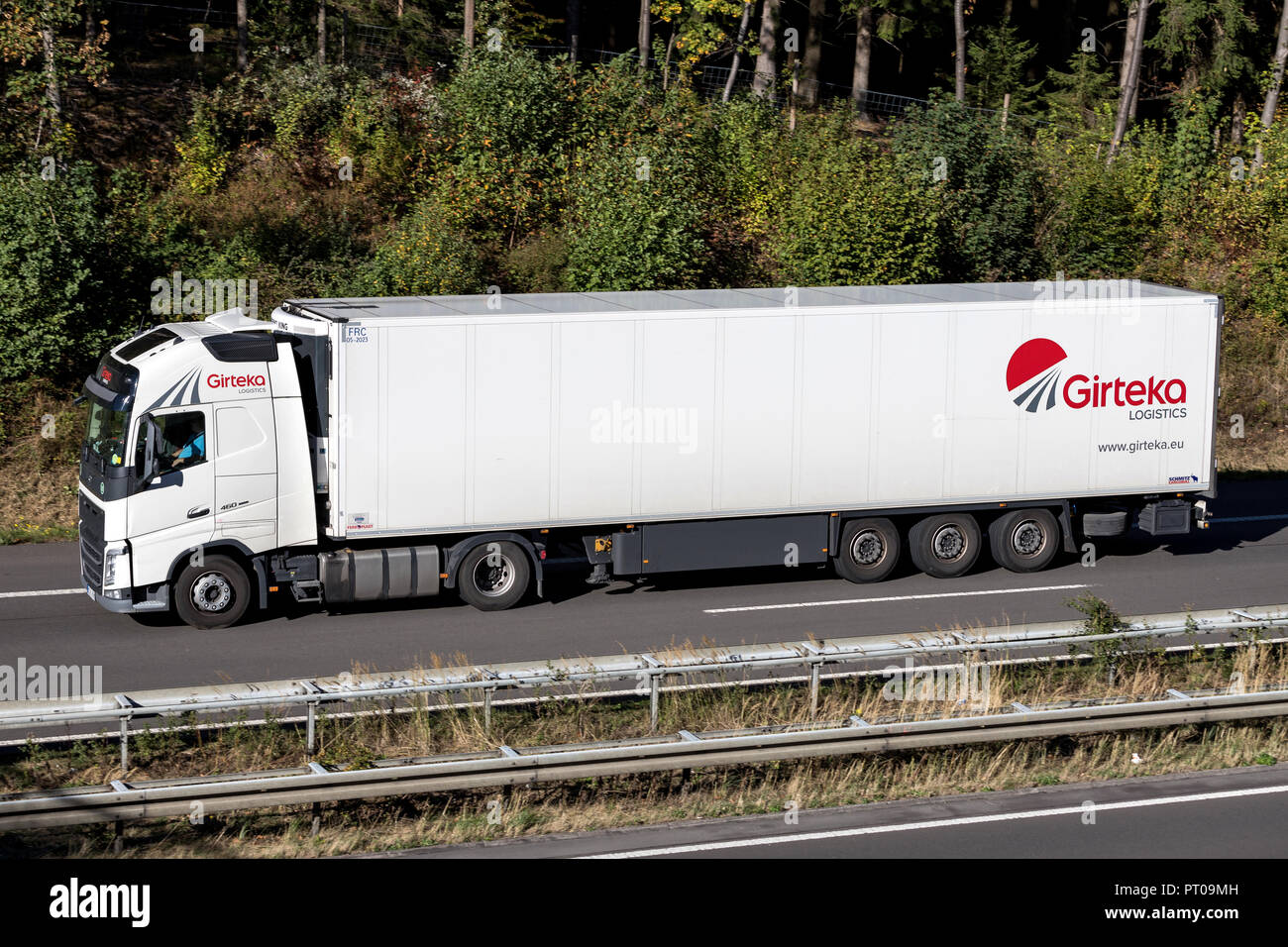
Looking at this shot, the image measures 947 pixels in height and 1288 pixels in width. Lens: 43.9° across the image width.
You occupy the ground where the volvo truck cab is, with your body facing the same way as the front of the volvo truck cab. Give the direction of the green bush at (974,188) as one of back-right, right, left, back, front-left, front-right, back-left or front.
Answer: back-right

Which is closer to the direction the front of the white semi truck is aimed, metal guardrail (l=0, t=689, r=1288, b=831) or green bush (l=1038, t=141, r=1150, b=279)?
the metal guardrail

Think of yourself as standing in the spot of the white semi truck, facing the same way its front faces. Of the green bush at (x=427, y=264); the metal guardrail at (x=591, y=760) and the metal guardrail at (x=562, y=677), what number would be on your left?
2

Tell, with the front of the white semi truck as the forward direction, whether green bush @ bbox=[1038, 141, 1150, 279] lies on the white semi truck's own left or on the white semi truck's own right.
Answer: on the white semi truck's own right

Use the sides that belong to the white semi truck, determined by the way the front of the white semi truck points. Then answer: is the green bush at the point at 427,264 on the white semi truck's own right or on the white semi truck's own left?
on the white semi truck's own right

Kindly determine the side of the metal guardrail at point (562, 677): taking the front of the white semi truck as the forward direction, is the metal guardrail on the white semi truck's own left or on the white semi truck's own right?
on the white semi truck's own left

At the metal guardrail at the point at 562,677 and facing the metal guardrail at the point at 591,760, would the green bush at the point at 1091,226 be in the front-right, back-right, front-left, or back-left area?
back-left

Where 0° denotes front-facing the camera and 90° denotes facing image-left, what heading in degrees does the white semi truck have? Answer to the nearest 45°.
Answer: approximately 90°

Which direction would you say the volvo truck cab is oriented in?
to the viewer's left
